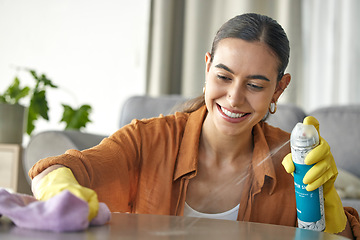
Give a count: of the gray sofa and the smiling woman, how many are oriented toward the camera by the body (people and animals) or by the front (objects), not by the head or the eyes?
2

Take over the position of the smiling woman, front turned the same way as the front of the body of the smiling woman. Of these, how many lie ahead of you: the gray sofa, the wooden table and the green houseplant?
1

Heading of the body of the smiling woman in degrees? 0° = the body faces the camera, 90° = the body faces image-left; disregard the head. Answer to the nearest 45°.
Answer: approximately 0°

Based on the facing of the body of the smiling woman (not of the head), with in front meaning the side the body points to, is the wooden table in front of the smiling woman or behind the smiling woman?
in front

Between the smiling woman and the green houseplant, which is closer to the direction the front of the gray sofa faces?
the smiling woman

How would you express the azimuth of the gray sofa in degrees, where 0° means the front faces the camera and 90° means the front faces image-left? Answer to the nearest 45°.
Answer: approximately 0°

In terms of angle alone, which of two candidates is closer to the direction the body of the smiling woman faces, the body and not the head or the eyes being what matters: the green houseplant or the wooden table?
the wooden table
